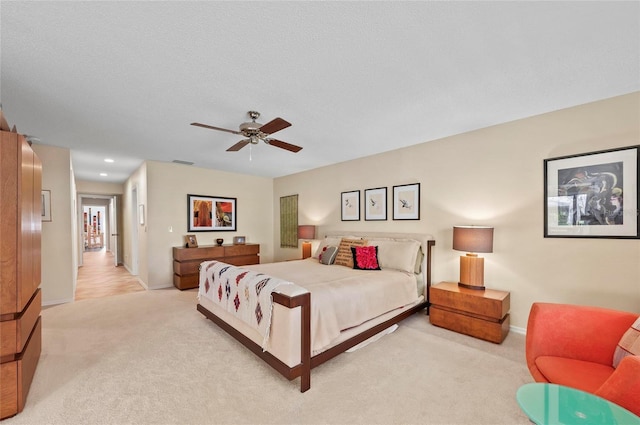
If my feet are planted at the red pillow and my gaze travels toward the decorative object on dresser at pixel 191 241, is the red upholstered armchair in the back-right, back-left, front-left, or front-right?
back-left

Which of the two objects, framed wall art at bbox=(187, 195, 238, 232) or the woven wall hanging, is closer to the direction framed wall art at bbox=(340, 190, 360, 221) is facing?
the framed wall art

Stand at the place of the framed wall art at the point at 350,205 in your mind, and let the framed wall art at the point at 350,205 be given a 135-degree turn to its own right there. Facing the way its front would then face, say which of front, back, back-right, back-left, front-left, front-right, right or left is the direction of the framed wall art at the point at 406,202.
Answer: back-right

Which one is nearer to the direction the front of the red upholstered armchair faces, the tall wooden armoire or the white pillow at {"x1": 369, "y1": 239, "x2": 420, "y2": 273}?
the tall wooden armoire

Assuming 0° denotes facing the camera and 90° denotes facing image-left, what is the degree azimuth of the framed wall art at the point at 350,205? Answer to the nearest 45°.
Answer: approximately 45°

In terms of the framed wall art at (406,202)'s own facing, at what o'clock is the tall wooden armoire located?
The tall wooden armoire is roughly at 12 o'clock from the framed wall art.

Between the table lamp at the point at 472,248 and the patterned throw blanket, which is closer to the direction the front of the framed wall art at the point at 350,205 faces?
the patterned throw blanket

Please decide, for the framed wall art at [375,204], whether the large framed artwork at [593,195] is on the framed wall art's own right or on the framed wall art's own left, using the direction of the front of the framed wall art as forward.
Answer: on the framed wall art's own left

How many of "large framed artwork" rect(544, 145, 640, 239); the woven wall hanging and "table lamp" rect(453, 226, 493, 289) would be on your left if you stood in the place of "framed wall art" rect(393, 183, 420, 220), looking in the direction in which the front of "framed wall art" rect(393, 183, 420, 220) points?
2

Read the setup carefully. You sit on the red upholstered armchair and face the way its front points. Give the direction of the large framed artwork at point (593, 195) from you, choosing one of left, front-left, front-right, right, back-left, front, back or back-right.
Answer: back-right

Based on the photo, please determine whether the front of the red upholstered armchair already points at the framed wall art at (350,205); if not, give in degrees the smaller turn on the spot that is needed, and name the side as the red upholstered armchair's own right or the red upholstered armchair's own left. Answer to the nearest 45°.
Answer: approximately 90° to the red upholstered armchair's own right

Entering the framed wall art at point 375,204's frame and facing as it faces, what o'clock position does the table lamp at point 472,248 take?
The table lamp is roughly at 9 o'clock from the framed wall art.
